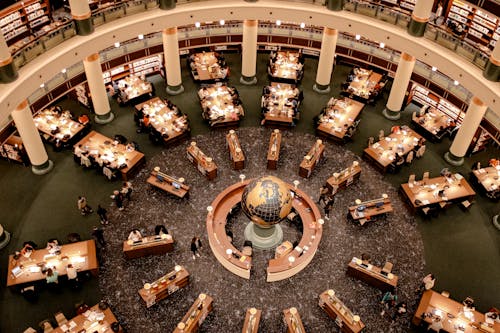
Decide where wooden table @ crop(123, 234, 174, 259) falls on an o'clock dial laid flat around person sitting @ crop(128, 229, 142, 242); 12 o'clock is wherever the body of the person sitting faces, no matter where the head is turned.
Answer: The wooden table is roughly at 11 o'clock from the person sitting.

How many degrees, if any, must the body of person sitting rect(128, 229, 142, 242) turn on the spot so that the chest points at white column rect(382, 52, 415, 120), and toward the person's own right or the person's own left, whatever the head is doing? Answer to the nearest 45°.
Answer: approximately 90° to the person's own left

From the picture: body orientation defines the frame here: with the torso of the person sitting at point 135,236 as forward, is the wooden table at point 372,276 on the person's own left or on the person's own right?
on the person's own left

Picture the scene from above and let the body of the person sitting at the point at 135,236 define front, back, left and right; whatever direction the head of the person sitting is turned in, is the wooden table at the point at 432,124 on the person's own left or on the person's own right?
on the person's own left

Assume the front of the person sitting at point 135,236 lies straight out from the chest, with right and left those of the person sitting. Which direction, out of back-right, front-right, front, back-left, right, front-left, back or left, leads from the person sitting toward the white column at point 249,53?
back-left

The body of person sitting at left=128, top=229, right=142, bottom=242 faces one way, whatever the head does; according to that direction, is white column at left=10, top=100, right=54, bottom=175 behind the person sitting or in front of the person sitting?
behind

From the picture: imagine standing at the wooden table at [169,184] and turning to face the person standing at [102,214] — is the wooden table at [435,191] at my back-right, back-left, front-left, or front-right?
back-left

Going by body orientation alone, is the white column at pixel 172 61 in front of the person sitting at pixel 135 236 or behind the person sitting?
behind

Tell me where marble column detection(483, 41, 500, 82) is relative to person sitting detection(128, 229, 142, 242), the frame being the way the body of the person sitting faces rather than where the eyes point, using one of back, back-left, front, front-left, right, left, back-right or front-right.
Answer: left

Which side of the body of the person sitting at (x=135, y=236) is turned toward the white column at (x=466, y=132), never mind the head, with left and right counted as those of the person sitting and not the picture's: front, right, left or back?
left

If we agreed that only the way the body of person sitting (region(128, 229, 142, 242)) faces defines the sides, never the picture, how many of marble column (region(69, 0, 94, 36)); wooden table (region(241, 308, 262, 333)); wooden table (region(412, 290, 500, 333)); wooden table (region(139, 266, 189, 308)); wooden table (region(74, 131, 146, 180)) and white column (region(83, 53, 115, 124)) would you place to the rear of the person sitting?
3

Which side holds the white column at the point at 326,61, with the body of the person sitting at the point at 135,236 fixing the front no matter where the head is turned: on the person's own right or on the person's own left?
on the person's own left

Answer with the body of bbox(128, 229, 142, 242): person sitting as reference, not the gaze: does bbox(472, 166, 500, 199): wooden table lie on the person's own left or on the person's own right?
on the person's own left

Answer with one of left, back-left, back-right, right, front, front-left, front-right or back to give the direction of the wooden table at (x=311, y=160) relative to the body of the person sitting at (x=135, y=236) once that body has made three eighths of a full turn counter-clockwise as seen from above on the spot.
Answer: front-right

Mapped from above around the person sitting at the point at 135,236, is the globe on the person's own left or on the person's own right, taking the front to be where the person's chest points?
on the person's own left

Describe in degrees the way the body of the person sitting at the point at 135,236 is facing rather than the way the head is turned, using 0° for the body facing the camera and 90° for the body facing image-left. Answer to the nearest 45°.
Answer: approximately 0°

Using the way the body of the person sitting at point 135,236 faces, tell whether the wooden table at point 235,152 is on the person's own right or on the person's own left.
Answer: on the person's own left

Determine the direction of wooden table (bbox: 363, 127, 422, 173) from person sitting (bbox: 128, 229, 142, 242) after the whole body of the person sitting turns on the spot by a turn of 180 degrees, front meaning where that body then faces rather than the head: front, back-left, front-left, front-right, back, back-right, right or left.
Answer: right

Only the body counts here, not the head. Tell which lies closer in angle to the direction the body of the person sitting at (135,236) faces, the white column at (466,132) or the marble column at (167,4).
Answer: the white column
